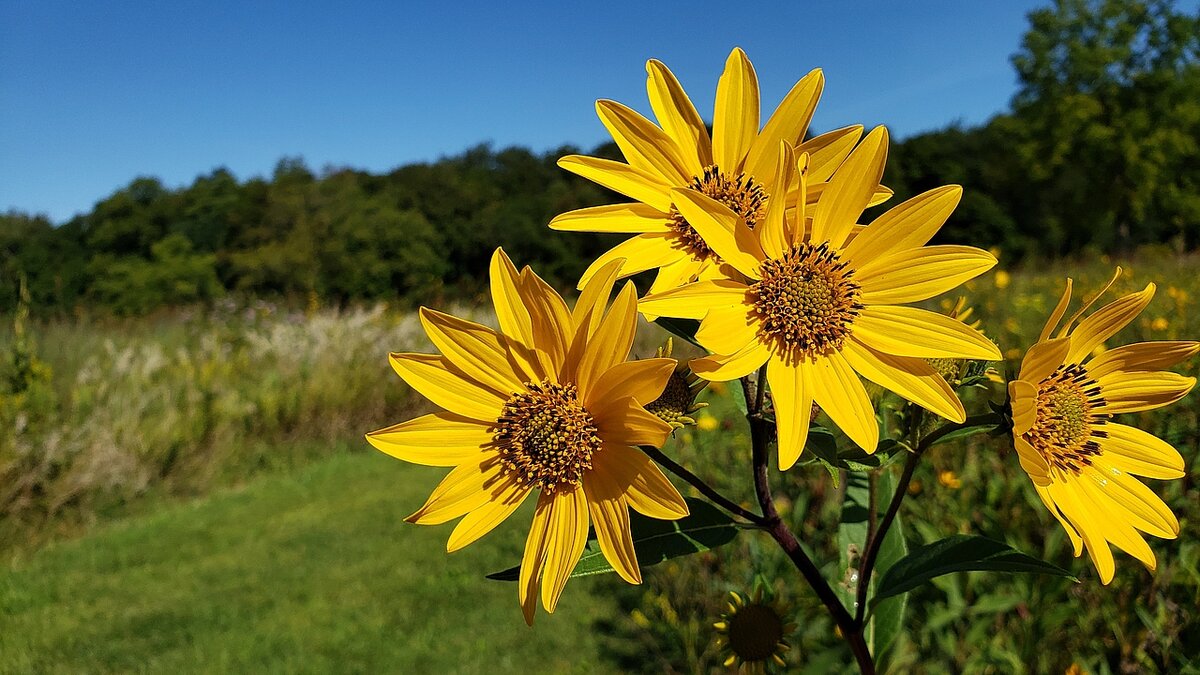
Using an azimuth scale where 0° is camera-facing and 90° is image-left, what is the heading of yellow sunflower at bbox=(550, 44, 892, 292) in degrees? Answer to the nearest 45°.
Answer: approximately 0°

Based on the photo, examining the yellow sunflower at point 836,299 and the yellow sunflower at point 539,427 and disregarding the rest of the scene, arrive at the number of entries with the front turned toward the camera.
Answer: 2
